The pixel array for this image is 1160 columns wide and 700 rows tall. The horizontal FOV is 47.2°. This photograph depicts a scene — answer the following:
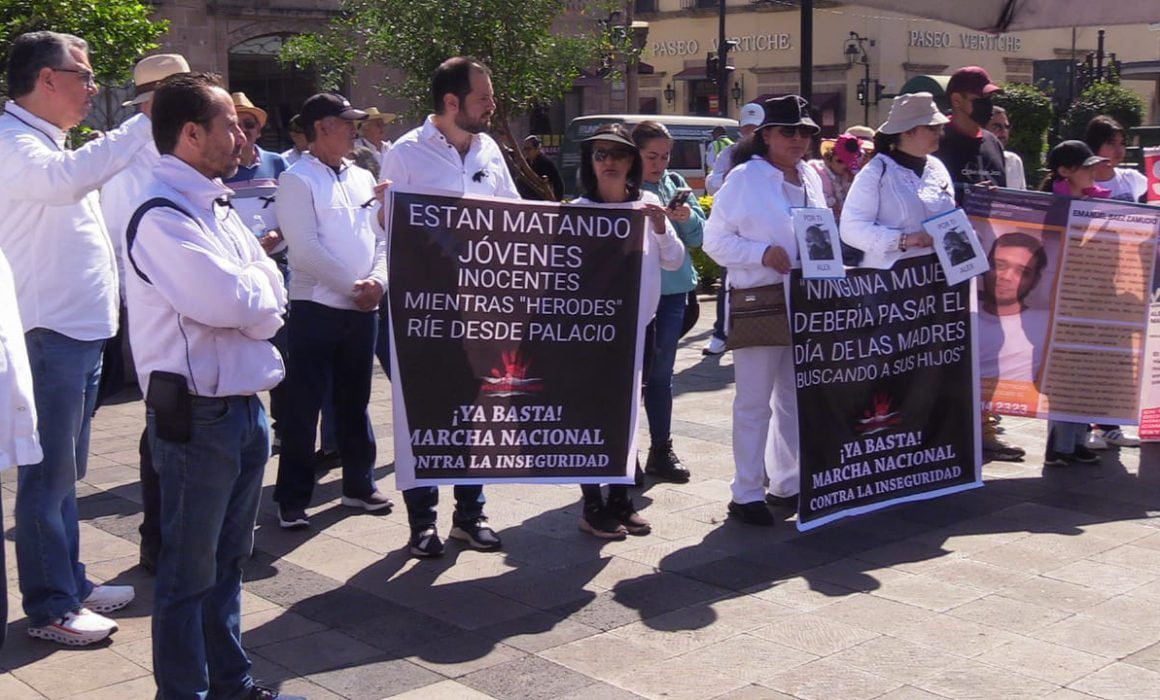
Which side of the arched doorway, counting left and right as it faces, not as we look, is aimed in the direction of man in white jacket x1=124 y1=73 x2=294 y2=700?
front

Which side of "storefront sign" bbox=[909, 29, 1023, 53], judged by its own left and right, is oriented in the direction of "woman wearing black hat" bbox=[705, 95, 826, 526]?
front

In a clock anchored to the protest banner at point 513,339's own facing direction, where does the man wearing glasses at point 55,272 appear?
The man wearing glasses is roughly at 2 o'clock from the protest banner.

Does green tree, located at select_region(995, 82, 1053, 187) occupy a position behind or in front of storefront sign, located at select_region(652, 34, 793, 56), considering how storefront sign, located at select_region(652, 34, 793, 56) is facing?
in front

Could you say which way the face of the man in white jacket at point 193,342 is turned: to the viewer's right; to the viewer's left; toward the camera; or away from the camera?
to the viewer's right

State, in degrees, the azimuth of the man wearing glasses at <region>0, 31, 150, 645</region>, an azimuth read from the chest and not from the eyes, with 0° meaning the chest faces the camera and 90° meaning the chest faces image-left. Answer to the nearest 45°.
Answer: approximately 270°

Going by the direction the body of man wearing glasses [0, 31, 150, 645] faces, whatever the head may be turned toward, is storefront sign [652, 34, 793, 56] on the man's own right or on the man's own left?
on the man's own left

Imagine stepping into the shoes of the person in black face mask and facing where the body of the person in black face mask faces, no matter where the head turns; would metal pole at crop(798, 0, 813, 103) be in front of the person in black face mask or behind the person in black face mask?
behind

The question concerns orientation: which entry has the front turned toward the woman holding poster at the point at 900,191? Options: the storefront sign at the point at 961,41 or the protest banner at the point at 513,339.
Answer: the storefront sign

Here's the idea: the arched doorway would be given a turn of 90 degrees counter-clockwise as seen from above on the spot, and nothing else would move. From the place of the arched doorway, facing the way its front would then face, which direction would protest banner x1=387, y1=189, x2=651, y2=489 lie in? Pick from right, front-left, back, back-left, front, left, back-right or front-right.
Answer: right

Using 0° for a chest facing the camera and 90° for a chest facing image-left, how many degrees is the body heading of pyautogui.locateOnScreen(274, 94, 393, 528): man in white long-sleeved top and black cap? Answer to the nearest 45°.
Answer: approximately 315°

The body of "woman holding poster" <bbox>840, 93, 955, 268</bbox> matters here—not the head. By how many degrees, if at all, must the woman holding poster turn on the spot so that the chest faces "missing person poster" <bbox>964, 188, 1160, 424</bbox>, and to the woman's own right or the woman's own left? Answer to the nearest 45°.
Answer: approximately 90° to the woman's own left

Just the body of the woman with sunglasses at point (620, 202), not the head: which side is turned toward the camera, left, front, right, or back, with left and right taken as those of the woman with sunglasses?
front

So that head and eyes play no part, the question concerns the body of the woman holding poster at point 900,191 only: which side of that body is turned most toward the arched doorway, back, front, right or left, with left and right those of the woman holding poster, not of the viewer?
back

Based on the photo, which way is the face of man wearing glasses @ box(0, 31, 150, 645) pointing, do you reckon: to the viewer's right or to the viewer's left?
to the viewer's right

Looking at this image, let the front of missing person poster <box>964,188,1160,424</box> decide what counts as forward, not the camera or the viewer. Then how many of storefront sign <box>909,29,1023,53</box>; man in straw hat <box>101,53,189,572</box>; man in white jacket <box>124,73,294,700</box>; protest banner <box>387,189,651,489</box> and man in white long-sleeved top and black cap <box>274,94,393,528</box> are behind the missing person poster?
1
